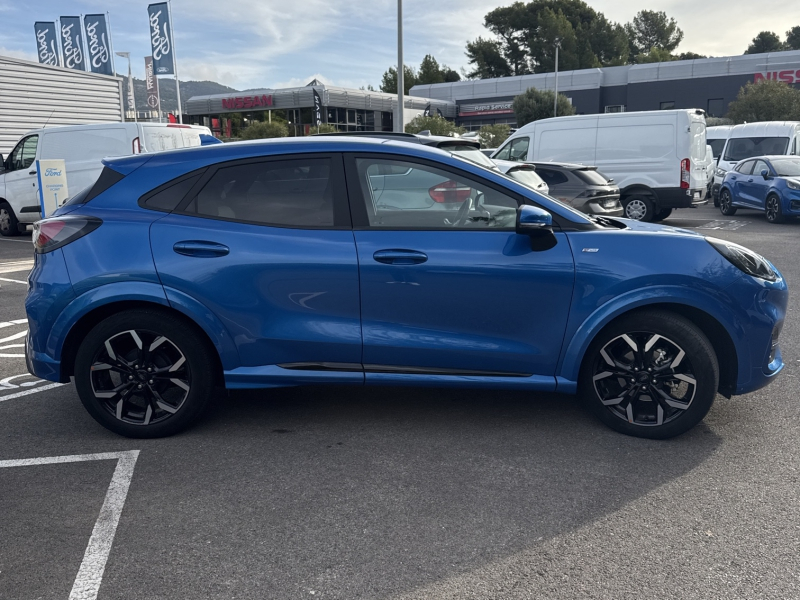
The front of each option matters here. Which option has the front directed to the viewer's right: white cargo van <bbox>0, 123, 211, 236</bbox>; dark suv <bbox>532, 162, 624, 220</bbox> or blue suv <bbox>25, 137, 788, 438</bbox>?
the blue suv

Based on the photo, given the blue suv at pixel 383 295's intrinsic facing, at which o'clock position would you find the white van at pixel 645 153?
The white van is roughly at 10 o'clock from the blue suv.

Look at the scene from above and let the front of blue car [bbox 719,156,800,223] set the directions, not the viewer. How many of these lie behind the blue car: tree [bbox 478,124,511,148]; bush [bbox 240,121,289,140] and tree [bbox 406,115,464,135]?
3

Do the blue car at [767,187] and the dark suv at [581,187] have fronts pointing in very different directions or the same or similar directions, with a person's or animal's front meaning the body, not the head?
very different directions

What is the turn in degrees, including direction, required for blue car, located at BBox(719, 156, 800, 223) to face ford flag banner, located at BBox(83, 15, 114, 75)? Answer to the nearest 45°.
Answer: approximately 135° to its right

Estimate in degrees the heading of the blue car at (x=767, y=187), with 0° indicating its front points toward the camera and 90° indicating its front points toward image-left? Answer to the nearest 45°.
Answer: approximately 315°

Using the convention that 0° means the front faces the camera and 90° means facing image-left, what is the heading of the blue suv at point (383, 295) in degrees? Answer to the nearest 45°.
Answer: approximately 270°

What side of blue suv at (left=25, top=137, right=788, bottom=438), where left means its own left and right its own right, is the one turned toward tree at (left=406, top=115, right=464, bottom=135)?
left

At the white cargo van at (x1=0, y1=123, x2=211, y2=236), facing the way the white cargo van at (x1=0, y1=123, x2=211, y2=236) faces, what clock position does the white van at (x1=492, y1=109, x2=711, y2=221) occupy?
The white van is roughly at 5 o'clock from the white cargo van.

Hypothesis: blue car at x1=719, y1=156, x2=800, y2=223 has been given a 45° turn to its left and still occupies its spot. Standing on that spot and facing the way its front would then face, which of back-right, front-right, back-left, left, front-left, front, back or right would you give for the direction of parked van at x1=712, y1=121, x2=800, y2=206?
left
